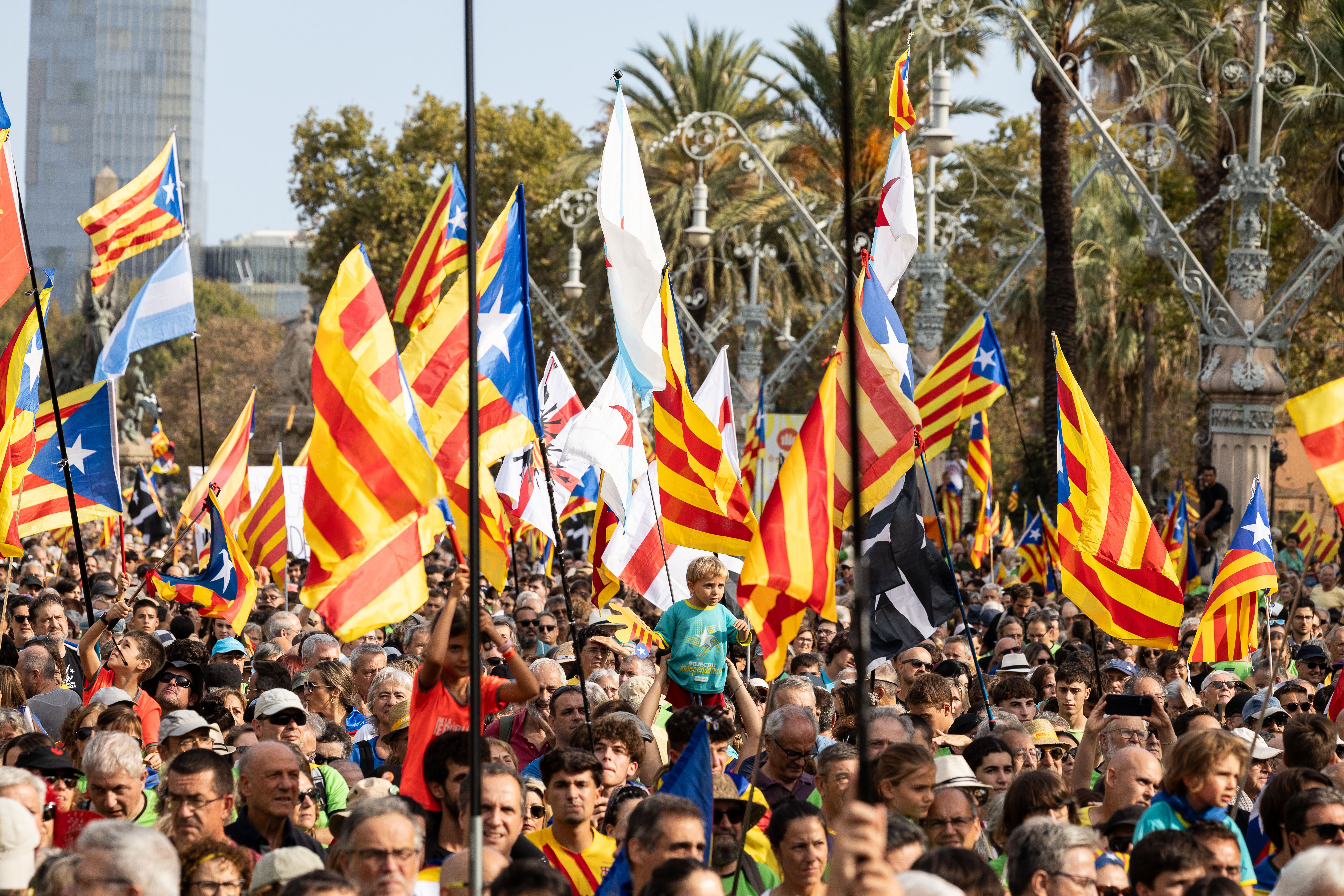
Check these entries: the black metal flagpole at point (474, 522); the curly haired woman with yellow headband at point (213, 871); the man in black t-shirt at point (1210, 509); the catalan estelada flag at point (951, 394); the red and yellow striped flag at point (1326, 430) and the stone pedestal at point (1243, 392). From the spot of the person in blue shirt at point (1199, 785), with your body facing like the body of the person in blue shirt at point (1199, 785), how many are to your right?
2

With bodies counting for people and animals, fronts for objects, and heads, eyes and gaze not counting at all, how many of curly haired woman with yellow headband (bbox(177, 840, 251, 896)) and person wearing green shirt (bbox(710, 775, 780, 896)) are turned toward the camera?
2

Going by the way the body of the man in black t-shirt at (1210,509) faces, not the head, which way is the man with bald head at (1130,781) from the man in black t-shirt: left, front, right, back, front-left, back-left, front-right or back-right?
front-left

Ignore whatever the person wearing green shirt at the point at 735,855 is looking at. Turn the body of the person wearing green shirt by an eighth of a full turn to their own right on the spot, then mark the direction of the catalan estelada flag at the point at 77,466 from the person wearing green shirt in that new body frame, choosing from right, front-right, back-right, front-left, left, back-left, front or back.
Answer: right

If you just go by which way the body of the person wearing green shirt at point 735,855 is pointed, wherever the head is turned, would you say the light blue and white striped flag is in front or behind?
behind

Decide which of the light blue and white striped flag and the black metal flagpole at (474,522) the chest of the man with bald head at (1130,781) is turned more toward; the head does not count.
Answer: the black metal flagpole

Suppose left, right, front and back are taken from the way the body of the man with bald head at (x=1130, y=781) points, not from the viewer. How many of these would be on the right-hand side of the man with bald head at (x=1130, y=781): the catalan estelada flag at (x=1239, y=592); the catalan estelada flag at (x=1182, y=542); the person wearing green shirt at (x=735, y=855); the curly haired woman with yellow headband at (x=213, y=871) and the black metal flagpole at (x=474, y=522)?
3

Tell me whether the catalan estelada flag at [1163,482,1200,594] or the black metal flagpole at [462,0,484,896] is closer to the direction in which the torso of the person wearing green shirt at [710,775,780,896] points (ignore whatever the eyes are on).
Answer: the black metal flagpole

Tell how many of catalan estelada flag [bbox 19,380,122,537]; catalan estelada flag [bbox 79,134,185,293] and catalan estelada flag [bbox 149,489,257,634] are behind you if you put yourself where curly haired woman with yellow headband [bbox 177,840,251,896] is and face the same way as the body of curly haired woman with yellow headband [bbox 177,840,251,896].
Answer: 3

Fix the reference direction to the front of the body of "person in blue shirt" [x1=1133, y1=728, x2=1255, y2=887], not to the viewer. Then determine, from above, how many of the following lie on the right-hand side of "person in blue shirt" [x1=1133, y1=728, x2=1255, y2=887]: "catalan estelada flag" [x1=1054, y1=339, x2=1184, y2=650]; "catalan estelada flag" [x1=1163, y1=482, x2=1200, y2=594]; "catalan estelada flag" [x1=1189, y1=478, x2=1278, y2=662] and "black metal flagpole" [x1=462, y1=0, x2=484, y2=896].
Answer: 1
